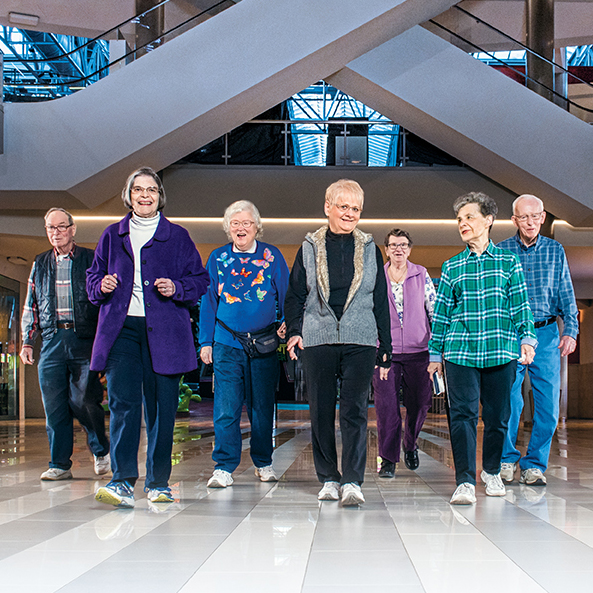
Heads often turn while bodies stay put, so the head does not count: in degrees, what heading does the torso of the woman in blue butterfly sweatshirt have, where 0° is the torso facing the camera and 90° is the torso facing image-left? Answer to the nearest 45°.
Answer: approximately 0°

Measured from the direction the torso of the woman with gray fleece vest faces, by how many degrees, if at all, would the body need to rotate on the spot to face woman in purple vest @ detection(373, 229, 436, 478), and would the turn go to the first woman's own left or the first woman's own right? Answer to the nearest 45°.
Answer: approximately 180°

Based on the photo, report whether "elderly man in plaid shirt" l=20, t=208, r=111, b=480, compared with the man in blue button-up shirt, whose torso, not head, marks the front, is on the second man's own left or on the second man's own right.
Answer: on the second man's own right

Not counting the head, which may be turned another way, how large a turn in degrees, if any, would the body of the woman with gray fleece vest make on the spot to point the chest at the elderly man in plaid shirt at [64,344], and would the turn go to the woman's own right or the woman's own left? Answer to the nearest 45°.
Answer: approximately 135° to the woman's own right

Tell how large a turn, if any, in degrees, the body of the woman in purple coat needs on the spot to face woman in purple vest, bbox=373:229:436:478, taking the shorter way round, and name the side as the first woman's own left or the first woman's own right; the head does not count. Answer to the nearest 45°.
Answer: approximately 135° to the first woman's own left

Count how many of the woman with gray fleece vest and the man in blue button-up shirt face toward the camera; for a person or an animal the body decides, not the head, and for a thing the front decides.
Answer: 2

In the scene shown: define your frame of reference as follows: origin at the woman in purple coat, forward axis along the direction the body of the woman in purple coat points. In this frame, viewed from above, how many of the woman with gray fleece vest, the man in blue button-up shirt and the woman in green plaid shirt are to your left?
3

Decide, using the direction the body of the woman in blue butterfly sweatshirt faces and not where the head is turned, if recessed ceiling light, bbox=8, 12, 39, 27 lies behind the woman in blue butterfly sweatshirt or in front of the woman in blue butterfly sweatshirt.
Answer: behind
